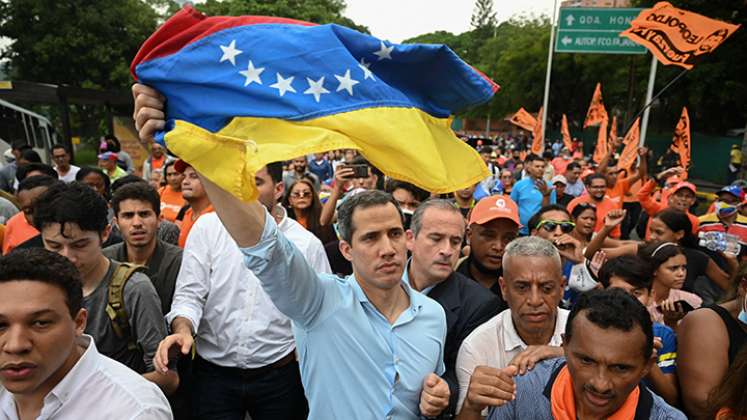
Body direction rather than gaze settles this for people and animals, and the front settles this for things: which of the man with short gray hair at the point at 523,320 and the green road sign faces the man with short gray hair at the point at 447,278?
the green road sign

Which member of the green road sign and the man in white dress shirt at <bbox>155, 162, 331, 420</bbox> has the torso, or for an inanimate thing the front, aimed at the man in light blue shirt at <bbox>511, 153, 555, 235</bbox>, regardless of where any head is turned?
the green road sign

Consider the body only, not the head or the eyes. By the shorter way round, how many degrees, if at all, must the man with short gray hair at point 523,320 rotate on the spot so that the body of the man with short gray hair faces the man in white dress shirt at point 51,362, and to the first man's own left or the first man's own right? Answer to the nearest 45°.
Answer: approximately 45° to the first man's own right

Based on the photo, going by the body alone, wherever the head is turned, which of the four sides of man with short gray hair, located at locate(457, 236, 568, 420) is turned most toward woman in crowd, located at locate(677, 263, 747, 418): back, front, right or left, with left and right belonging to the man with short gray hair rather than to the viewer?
left

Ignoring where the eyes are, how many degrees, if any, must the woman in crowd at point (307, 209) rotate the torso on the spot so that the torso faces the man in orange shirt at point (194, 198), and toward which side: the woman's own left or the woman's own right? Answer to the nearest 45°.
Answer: approximately 45° to the woman's own right

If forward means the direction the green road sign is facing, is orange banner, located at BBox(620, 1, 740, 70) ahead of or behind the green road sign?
ahead

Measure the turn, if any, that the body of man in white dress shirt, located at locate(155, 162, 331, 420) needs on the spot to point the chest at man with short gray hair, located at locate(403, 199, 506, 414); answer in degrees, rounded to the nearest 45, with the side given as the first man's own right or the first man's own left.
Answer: approximately 90° to the first man's own left

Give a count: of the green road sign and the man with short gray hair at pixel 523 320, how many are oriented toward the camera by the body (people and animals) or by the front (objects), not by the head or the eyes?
2

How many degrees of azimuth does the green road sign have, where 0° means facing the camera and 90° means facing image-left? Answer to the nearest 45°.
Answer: approximately 0°

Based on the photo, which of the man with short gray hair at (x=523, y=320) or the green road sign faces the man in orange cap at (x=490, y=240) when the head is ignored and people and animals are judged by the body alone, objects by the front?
the green road sign

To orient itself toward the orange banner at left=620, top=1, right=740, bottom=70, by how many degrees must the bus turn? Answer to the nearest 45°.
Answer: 0° — it already faces it

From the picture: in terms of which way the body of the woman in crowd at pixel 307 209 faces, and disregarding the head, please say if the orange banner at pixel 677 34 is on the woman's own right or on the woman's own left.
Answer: on the woman's own left

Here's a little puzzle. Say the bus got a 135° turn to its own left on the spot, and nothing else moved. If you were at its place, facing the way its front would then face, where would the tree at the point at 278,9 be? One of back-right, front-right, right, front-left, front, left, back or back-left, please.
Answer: front-right
